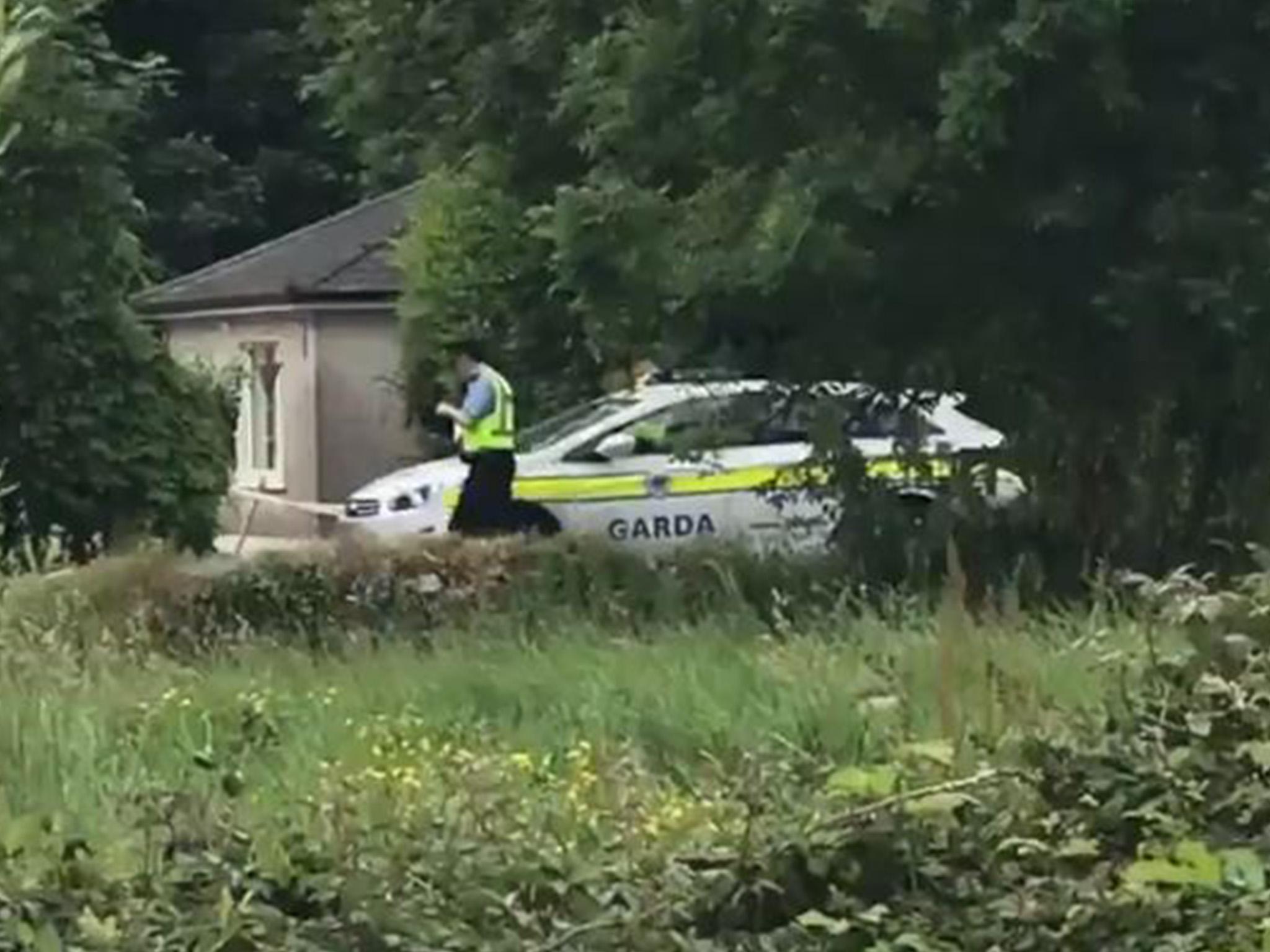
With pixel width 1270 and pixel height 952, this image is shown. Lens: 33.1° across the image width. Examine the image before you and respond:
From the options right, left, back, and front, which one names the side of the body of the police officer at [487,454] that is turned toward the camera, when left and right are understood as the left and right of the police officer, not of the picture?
left

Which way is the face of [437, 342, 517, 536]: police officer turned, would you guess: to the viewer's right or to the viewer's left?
to the viewer's left

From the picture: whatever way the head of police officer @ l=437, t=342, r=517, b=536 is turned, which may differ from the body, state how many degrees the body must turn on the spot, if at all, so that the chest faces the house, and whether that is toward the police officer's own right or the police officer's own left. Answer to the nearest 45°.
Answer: approximately 90° to the police officer's own right
